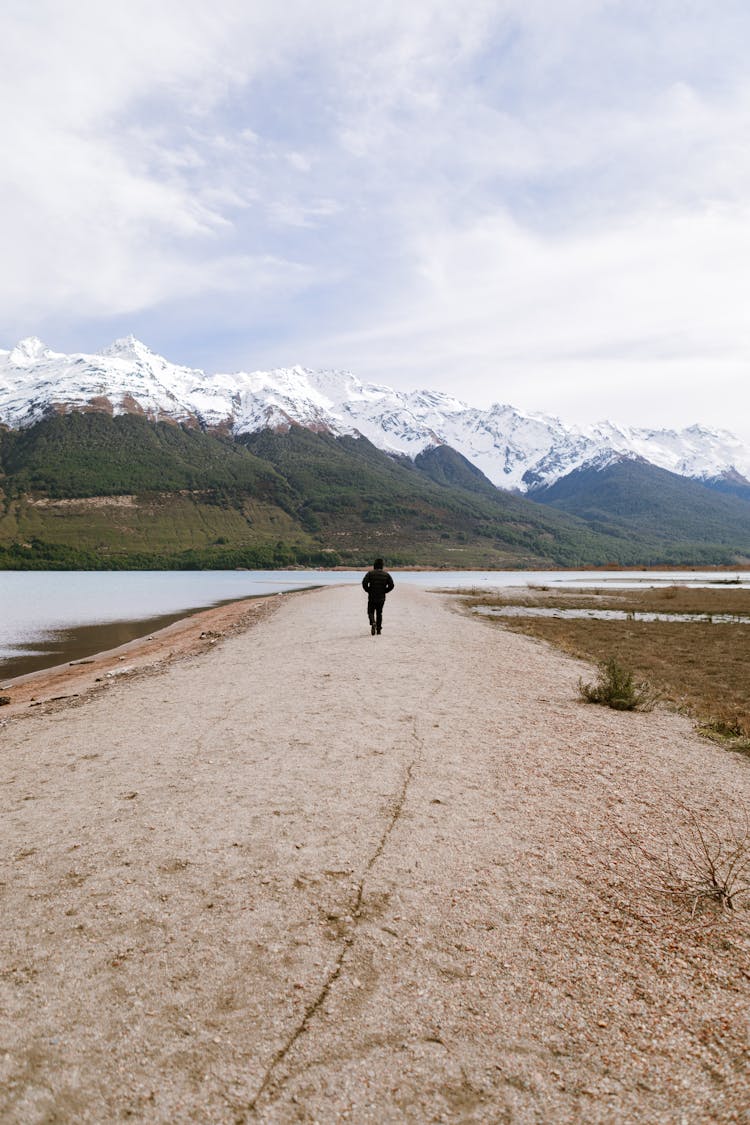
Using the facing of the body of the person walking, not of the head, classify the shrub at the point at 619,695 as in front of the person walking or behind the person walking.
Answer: behind

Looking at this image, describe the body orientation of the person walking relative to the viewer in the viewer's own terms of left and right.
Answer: facing away from the viewer
